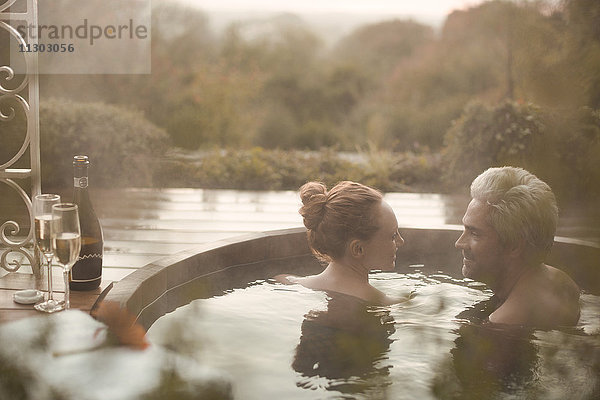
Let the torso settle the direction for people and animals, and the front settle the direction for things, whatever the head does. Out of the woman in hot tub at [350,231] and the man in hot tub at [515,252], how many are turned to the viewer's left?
1

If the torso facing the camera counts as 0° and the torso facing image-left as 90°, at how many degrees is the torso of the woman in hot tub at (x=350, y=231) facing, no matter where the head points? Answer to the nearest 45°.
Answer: approximately 225°

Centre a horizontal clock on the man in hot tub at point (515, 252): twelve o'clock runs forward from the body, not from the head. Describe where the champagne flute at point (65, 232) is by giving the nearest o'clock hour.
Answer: The champagne flute is roughly at 11 o'clock from the man in hot tub.

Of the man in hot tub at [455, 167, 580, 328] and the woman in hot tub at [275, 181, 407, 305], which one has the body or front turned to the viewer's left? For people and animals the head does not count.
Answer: the man in hot tub

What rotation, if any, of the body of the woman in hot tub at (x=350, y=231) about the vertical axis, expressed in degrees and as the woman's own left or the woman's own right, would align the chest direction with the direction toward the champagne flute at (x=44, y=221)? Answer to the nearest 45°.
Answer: approximately 180°

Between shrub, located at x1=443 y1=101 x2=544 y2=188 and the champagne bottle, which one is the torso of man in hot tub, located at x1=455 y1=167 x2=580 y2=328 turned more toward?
the champagne bottle

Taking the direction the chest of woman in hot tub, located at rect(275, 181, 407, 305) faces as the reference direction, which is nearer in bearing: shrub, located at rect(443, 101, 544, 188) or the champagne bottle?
the shrub

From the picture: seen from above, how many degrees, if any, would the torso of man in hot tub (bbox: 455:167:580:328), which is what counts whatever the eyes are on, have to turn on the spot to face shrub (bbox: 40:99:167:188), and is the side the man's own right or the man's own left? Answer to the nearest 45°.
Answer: approximately 45° to the man's own right

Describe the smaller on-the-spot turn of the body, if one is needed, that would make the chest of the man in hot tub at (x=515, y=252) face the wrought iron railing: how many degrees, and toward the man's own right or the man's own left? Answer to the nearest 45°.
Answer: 0° — they already face it

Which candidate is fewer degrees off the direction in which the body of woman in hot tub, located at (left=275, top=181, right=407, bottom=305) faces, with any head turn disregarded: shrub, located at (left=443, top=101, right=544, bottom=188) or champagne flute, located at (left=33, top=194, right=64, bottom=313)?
the shrub

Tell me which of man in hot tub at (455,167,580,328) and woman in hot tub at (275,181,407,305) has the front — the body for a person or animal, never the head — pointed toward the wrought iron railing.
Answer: the man in hot tub

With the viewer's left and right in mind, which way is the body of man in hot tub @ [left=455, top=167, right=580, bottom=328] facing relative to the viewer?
facing to the left of the viewer

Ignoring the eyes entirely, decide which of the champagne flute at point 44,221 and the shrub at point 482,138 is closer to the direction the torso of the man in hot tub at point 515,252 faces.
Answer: the champagne flute

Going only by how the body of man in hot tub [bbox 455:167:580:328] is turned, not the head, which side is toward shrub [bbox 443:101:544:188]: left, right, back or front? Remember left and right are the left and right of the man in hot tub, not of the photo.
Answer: right

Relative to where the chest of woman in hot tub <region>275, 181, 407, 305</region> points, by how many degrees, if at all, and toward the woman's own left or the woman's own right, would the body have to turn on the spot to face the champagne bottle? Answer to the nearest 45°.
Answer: approximately 180°
